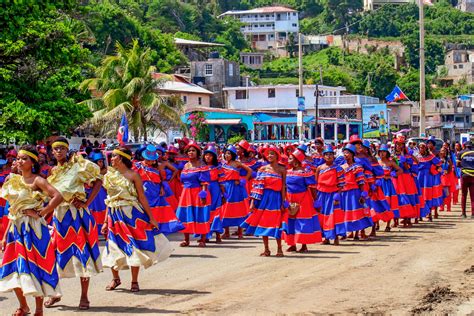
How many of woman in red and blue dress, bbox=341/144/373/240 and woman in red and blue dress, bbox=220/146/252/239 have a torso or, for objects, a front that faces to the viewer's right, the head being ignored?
0

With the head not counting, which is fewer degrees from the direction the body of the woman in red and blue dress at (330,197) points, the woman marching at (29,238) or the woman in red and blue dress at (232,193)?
the woman marching

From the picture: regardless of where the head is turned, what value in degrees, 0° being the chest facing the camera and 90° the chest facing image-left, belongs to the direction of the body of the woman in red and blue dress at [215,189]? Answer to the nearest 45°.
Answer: approximately 45°

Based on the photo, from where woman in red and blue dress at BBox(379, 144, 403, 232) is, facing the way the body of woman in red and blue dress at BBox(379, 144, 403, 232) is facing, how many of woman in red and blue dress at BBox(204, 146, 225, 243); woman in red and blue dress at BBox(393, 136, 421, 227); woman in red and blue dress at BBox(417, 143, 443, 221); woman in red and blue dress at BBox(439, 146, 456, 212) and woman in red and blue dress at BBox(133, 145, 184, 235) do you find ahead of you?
2

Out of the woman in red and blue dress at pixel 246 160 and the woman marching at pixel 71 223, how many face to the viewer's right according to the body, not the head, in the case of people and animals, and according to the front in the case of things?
0

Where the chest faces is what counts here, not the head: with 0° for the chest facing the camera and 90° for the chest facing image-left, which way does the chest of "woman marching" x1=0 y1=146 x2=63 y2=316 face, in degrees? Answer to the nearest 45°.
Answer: approximately 45°

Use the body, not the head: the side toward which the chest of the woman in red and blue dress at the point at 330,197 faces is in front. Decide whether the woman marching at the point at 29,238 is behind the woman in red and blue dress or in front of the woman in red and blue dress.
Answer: in front

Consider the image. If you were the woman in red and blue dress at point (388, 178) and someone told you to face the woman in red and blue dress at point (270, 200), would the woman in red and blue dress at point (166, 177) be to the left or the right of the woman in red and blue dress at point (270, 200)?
right

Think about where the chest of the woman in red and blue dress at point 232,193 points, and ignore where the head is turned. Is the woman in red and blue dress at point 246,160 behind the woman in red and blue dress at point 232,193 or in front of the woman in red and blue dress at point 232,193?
behind

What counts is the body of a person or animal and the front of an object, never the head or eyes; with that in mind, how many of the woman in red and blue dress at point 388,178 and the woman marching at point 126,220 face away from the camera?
0
